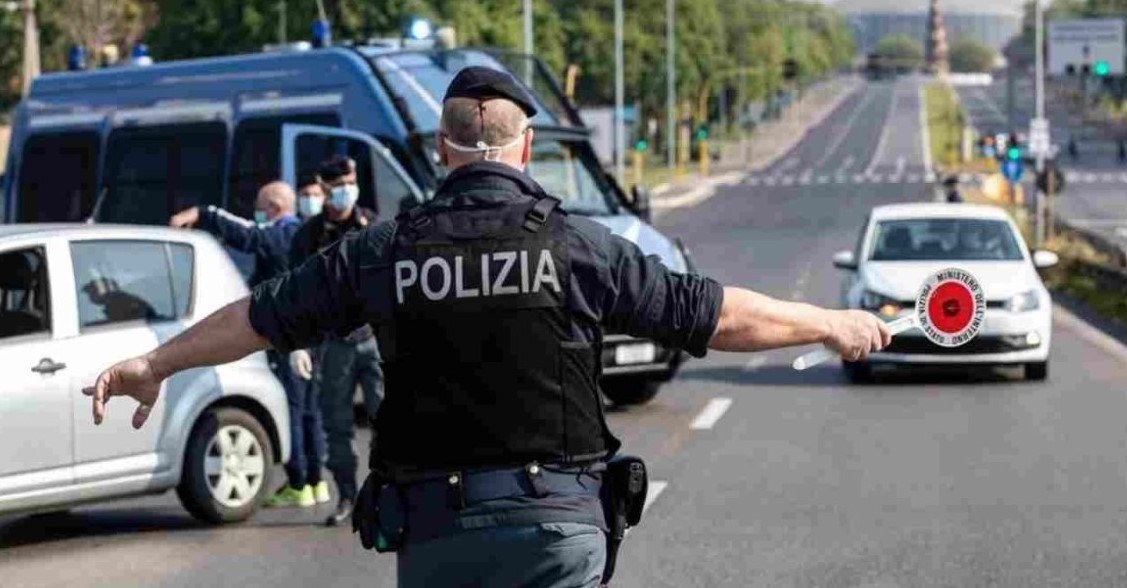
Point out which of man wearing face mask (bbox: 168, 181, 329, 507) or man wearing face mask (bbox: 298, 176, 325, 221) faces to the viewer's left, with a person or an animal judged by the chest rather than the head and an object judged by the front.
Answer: man wearing face mask (bbox: 168, 181, 329, 507)

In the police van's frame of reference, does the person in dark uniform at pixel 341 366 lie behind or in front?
in front

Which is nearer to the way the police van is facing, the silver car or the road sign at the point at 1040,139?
the silver car

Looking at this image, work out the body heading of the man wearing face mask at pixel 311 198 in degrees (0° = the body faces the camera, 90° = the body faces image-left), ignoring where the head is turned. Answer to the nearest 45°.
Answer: approximately 0°

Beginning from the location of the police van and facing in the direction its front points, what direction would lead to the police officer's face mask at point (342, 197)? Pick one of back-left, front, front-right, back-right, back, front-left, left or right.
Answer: front-right

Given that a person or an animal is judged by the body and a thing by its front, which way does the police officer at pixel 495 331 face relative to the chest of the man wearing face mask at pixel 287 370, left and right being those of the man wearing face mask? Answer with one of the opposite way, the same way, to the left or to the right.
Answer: to the right

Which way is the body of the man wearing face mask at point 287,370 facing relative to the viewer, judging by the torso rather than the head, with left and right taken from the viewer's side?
facing to the left of the viewer

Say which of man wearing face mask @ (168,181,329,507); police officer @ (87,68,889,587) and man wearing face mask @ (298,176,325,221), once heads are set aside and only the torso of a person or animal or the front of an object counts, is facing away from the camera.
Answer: the police officer

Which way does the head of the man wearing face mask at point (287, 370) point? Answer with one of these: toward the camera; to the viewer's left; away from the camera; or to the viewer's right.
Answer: to the viewer's left

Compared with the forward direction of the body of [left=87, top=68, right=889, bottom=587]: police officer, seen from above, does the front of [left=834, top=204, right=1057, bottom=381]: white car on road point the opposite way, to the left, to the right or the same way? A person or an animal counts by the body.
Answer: the opposite way

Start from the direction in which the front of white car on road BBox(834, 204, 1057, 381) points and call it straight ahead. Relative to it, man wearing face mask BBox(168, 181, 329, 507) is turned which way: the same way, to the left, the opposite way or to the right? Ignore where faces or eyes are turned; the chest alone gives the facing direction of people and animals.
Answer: to the right

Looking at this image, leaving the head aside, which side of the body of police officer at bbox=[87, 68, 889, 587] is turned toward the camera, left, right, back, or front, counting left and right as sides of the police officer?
back

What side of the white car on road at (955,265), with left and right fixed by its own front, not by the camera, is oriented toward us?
front

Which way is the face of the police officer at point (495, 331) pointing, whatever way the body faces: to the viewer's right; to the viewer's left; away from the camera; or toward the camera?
away from the camera

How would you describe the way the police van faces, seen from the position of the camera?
facing the viewer and to the right of the viewer
